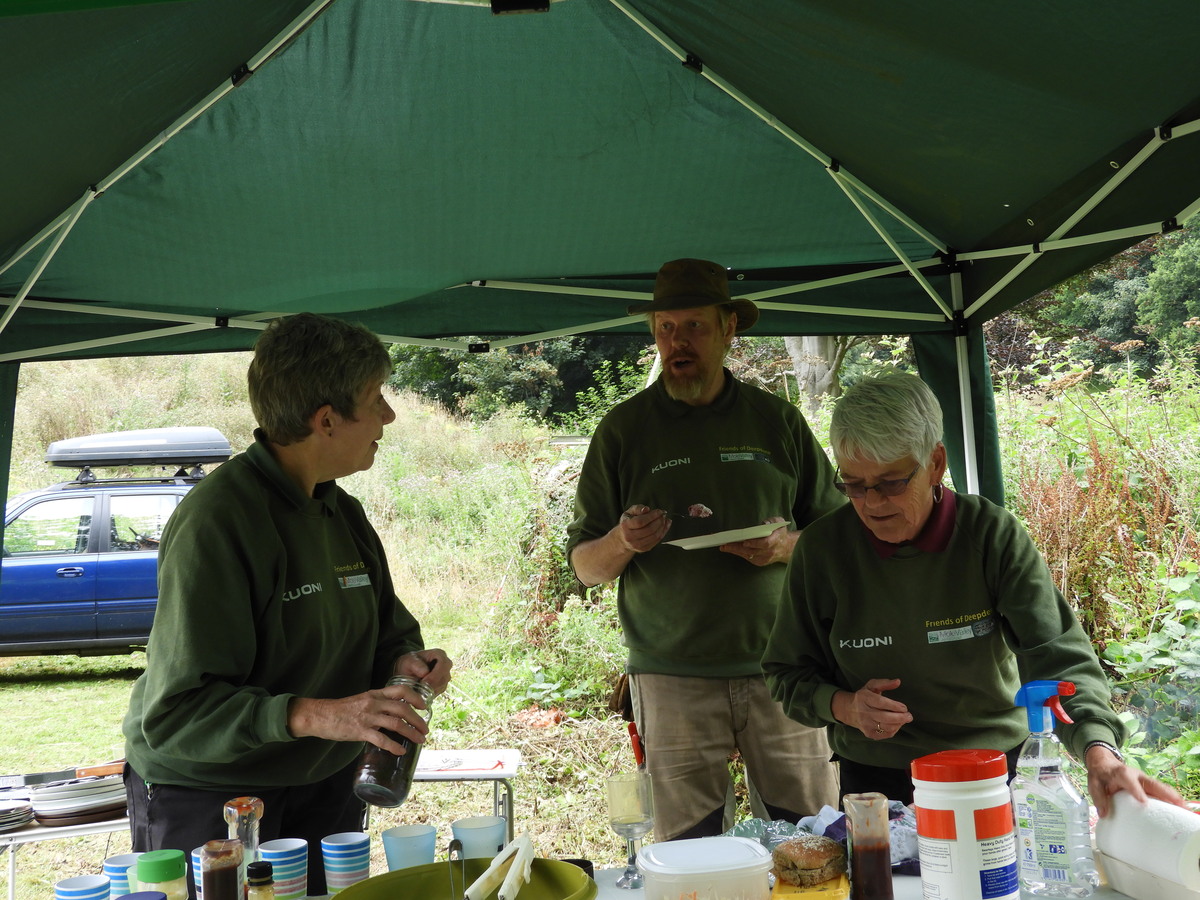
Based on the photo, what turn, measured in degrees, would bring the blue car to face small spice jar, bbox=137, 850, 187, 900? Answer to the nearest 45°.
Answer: approximately 90° to its left

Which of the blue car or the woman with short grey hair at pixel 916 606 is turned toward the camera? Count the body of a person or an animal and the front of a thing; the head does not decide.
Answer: the woman with short grey hair

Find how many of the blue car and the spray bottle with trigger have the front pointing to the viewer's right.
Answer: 1

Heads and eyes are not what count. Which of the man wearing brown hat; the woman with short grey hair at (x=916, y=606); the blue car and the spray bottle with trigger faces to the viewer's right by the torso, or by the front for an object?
the spray bottle with trigger

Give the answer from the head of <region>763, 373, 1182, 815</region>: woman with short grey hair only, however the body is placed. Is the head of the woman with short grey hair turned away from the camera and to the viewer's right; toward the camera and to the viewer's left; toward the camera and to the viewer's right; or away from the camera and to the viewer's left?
toward the camera and to the viewer's left

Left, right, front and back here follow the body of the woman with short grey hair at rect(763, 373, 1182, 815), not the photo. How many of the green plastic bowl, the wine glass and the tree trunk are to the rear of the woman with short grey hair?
1

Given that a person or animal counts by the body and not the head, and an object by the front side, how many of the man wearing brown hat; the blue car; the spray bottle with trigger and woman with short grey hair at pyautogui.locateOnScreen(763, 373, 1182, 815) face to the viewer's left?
1

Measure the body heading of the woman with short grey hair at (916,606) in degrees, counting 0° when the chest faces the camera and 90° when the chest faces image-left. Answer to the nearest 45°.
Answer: approximately 0°

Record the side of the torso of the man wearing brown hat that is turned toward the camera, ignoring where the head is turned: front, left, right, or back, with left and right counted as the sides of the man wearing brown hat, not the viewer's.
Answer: front

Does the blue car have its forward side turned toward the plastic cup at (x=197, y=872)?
no

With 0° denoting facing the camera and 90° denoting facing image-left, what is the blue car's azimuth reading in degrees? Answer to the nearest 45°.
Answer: approximately 90°

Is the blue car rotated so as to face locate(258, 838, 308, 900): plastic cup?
no

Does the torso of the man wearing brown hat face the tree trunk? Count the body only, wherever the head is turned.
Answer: no

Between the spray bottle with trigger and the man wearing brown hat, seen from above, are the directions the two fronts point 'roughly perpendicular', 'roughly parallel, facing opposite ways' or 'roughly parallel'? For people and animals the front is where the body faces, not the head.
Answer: roughly perpendicular

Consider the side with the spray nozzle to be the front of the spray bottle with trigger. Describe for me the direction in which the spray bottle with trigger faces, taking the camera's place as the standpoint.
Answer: facing to the right of the viewer
